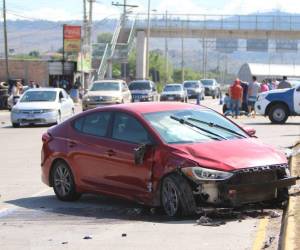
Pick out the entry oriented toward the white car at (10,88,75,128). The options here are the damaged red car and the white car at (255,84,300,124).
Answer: the white car at (255,84,300,124)

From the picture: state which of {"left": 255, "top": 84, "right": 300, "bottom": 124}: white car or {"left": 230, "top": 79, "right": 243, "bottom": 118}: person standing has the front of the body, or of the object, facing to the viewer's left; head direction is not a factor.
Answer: the white car

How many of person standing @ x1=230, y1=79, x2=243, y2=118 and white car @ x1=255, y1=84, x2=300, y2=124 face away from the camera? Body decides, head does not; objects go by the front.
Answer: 1

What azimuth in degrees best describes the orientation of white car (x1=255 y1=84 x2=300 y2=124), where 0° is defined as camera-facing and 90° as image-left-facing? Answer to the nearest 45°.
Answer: approximately 90°

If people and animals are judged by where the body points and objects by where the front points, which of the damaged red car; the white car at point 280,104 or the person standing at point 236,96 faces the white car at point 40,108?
the white car at point 280,104

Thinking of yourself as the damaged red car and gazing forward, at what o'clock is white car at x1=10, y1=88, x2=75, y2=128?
The white car is roughly at 7 o'clock from the damaged red car.

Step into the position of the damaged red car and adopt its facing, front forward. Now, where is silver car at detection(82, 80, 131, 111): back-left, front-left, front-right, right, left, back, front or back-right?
back-left

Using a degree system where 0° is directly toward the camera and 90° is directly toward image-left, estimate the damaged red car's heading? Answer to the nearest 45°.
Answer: approximately 315°

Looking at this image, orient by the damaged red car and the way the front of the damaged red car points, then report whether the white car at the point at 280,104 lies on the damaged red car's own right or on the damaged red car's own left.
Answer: on the damaged red car's own left

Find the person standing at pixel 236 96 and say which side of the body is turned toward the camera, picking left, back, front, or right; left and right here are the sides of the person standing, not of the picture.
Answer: back
